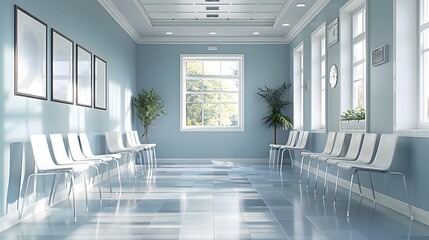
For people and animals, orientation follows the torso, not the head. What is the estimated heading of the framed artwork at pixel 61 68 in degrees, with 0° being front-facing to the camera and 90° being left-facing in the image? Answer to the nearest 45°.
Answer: approximately 315°

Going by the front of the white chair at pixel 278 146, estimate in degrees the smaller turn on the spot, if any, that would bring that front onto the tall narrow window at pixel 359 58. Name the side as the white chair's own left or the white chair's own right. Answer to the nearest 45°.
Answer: approximately 90° to the white chair's own left

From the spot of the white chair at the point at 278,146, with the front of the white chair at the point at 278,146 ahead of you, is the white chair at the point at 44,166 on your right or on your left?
on your left

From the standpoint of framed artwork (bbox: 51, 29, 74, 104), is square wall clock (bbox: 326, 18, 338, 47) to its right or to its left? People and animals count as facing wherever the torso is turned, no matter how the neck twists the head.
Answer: on its left

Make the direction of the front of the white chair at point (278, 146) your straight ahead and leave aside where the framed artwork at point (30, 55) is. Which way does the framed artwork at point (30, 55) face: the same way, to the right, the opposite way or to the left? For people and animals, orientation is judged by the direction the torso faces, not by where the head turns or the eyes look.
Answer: the opposite way

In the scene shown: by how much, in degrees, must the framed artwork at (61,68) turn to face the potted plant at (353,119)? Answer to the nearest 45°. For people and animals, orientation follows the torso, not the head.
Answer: approximately 45° to its left

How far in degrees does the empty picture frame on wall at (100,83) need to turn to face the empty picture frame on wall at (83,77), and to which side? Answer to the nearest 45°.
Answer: approximately 90° to its right

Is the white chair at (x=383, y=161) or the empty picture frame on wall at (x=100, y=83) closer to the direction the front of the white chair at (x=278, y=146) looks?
the empty picture frame on wall

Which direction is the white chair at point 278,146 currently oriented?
to the viewer's left

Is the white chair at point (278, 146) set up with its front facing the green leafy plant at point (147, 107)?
yes

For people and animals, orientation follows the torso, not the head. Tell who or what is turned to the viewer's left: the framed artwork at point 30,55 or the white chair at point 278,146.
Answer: the white chair

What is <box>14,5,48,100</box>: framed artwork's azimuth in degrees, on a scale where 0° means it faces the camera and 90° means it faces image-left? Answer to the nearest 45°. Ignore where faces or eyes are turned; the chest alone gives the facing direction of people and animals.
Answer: approximately 315°

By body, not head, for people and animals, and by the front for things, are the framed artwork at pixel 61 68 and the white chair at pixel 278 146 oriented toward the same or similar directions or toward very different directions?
very different directions

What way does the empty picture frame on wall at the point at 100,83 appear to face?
to the viewer's right
